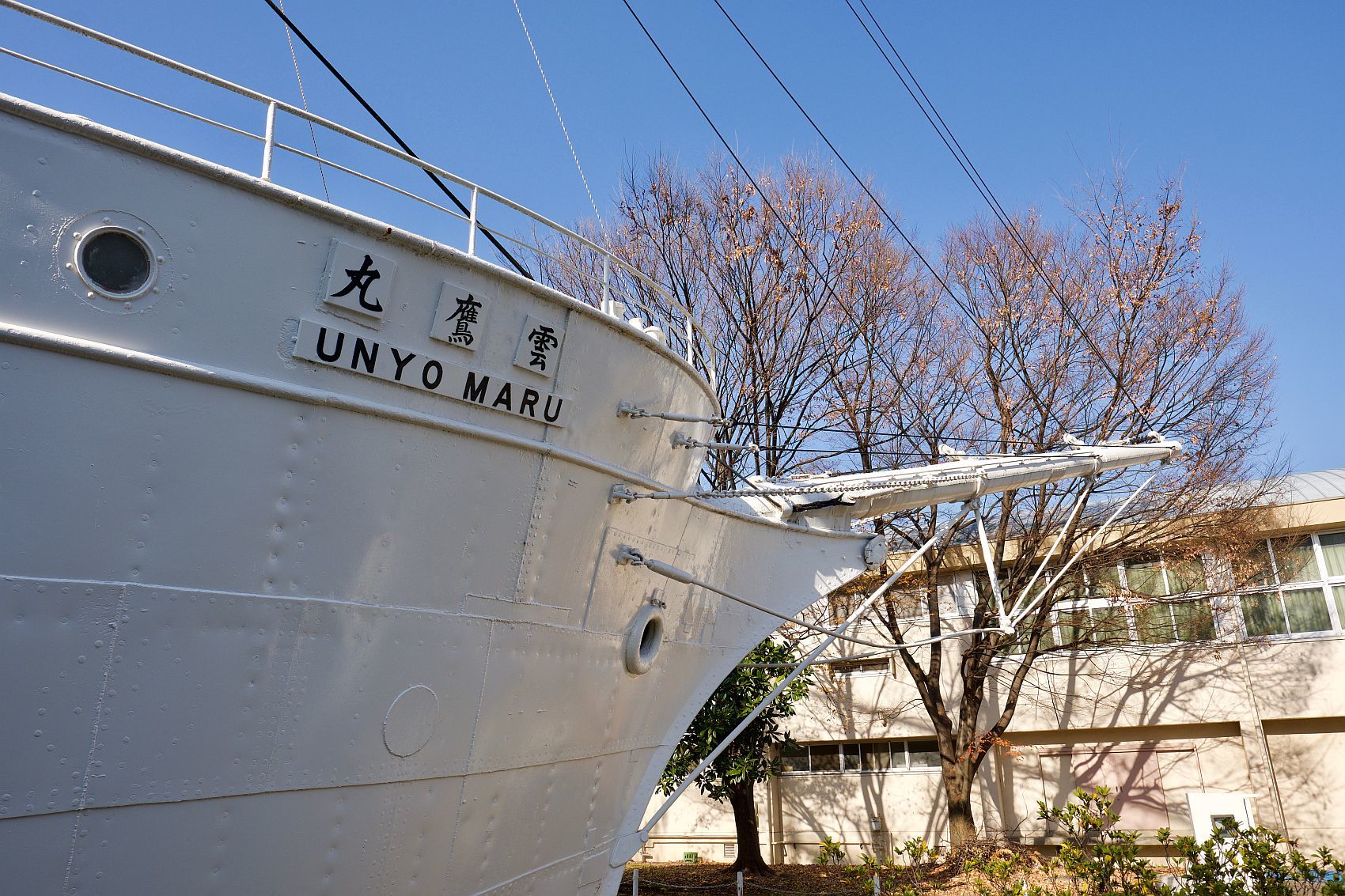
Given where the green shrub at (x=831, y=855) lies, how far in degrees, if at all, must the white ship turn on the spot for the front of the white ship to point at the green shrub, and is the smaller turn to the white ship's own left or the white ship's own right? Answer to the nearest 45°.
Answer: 0° — it already faces it

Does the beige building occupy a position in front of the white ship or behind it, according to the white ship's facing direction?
in front

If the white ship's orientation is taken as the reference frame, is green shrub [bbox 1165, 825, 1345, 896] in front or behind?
in front

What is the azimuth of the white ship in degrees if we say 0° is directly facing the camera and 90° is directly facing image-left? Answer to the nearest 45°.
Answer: approximately 225°

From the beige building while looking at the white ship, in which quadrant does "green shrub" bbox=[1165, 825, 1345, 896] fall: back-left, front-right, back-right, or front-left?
front-left
